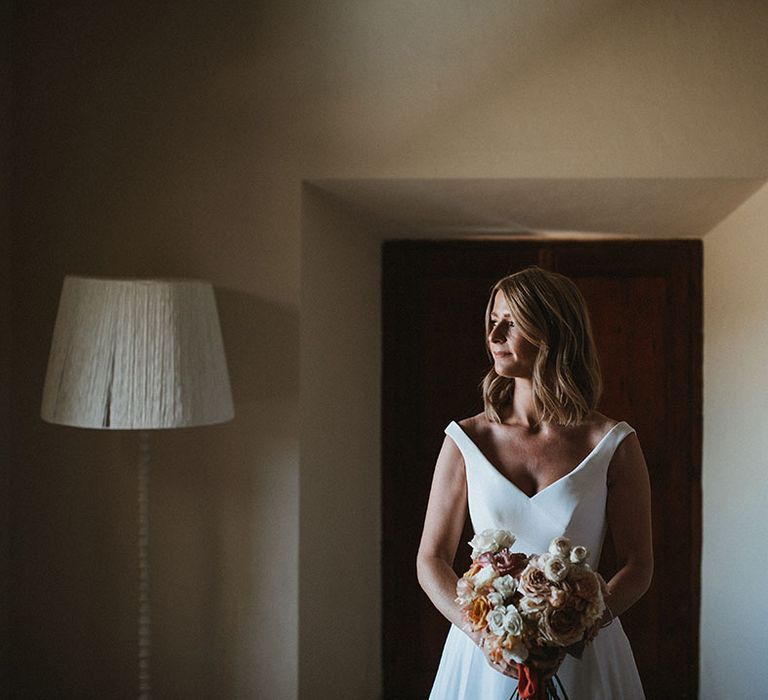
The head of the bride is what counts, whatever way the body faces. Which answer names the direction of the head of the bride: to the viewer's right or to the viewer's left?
to the viewer's left

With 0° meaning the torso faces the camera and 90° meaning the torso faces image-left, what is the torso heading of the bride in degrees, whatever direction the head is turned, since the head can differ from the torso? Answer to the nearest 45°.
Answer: approximately 0°

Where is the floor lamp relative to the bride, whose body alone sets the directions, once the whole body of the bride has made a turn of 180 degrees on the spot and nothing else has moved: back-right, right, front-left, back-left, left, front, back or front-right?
left
